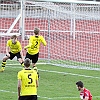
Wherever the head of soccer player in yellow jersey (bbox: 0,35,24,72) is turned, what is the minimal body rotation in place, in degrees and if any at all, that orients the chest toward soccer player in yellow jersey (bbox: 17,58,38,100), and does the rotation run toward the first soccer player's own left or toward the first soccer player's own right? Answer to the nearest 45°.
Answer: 0° — they already face them

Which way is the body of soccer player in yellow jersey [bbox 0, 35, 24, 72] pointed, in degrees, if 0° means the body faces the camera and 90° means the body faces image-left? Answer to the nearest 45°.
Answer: approximately 0°
